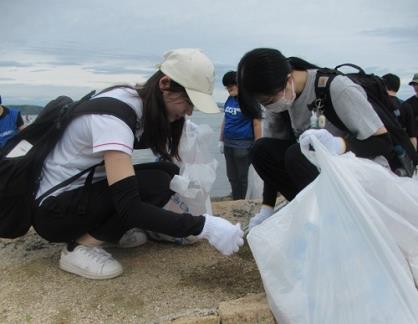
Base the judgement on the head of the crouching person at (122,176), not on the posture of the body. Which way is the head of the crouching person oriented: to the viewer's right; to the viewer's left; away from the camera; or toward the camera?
to the viewer's right

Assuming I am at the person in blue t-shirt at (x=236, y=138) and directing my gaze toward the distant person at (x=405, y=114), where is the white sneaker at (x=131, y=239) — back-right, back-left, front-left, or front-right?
back-right

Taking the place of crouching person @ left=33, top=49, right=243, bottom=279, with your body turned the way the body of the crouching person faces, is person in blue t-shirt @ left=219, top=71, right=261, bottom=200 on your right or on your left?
on your left

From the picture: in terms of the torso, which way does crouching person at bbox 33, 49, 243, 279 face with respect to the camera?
to the viewer's right

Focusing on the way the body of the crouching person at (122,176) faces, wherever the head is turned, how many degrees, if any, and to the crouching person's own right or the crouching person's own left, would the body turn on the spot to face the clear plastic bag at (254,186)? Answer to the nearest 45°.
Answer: approximately 45° to the crouching person's own left

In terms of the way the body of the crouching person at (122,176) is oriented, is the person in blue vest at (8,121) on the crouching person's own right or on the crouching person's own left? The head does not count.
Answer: on the crouching person's own left
